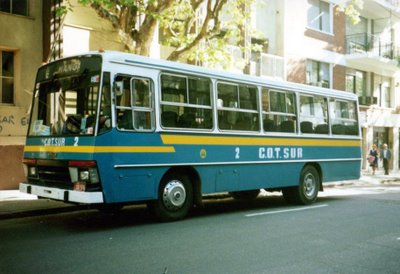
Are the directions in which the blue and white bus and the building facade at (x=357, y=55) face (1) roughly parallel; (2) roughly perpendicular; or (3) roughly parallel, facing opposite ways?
roughly perpendicular

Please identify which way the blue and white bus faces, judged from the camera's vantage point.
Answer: facing the viewer and to the left of the viewer

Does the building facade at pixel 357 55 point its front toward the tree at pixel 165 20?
no

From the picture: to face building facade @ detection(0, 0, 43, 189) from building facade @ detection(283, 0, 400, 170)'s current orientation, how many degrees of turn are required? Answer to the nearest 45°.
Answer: approximately 90° to its right

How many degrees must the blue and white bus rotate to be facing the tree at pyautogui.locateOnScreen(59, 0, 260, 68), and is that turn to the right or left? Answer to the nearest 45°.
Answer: approximately 135° to its right

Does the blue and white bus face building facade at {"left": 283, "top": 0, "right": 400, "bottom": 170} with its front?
no

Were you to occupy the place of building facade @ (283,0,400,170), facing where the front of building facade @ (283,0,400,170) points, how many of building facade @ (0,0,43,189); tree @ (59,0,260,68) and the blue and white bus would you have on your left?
0

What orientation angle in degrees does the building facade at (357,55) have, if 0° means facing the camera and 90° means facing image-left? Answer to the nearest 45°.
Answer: approximately 315°

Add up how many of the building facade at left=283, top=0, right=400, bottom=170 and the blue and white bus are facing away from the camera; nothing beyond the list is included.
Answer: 0

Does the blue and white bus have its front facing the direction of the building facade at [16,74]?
no

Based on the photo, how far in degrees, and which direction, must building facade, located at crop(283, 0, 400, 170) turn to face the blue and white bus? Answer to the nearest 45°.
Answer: approximately 45° to its right

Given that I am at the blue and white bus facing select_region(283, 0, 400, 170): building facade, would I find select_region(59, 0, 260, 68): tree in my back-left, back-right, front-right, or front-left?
front-left
